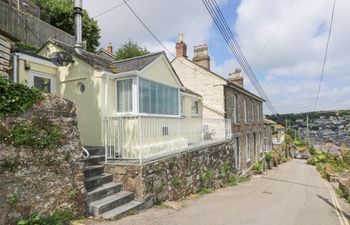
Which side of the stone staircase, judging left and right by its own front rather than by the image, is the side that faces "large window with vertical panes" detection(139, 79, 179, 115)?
left

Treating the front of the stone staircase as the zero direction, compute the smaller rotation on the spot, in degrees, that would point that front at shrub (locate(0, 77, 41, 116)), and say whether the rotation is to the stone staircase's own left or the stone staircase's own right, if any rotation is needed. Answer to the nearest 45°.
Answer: approximately 90° to the stone staircase's own right

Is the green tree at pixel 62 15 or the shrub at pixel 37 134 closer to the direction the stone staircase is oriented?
the shrub

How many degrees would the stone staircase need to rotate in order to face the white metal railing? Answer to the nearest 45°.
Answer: approximately 90° to its left

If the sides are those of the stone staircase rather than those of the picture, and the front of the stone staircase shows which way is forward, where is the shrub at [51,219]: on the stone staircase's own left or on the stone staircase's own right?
on the stone staircase's own right

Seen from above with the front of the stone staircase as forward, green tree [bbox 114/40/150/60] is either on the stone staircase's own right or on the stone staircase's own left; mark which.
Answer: on the stone staircase's own left

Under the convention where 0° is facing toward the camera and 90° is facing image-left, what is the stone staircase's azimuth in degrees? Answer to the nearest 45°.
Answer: approximately 315°

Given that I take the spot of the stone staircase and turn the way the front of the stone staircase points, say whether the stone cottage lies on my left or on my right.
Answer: on my left

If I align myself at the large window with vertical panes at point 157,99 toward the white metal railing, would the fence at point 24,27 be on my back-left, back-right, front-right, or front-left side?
back-right

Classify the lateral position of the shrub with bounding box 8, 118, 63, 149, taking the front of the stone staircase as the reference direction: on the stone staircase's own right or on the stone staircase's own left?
on the stone staircase's own right
